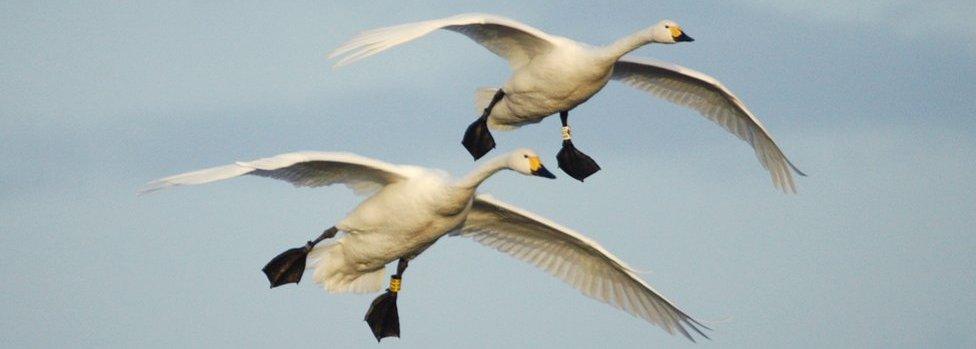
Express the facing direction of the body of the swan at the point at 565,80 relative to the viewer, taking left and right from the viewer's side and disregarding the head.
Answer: facing the viewer and to the right of the viewer
